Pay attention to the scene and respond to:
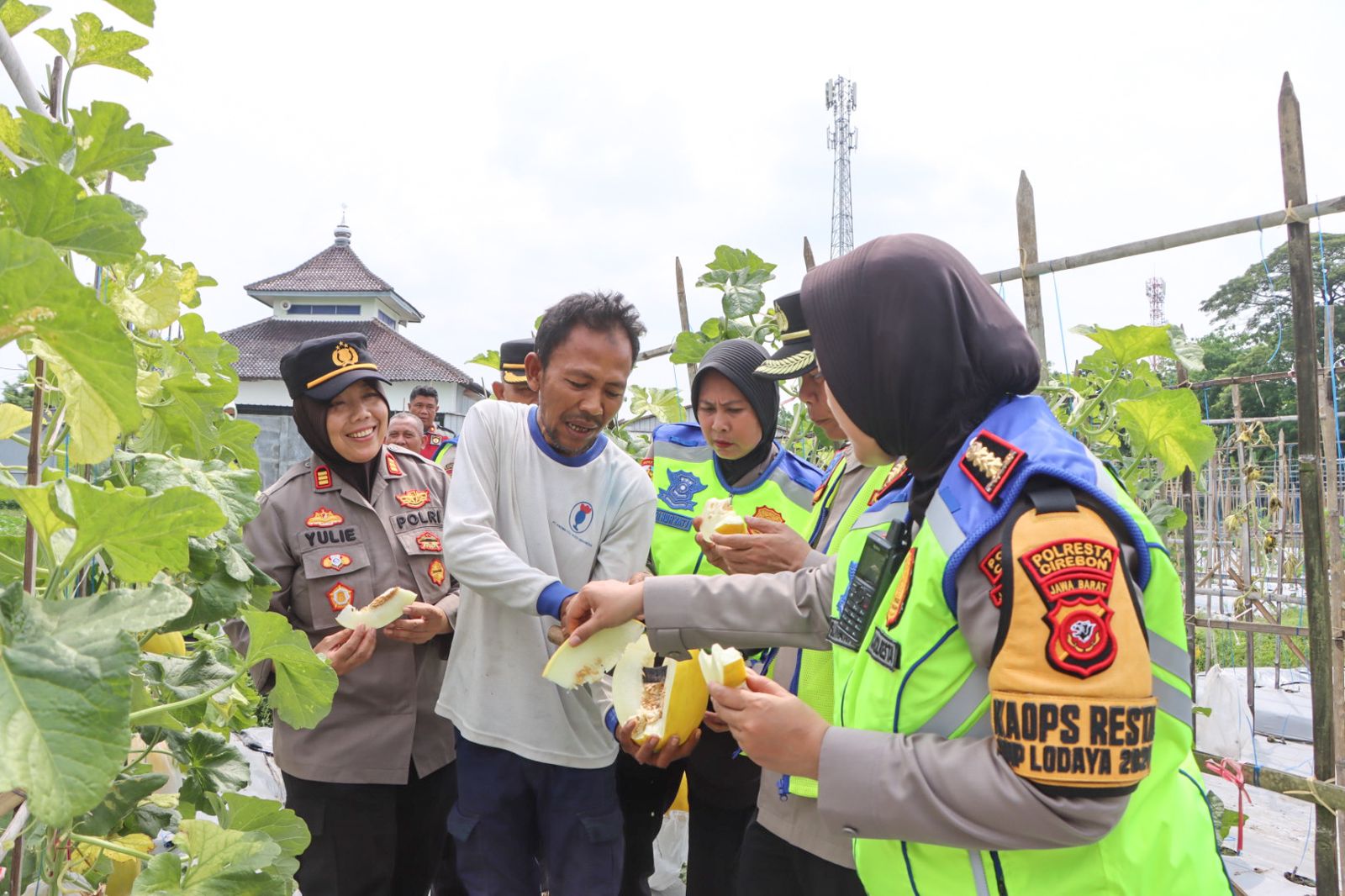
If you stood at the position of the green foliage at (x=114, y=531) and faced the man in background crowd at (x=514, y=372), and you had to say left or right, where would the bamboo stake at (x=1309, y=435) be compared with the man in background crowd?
right

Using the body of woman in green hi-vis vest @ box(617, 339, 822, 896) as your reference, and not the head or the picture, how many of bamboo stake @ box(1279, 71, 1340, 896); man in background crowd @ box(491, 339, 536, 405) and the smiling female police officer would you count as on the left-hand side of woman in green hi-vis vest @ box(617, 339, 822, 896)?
1

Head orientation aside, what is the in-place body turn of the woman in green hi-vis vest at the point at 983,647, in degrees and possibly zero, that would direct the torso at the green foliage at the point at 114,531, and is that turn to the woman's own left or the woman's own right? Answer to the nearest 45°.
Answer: approximately 45° to the woman's own left

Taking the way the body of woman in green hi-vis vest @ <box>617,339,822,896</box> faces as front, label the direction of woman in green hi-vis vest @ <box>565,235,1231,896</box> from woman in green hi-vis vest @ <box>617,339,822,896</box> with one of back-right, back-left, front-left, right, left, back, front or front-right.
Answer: front

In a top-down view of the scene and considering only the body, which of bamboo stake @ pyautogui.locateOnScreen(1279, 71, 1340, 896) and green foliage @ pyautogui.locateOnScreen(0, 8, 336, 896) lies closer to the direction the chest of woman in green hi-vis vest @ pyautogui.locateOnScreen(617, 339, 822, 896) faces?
the green foliage

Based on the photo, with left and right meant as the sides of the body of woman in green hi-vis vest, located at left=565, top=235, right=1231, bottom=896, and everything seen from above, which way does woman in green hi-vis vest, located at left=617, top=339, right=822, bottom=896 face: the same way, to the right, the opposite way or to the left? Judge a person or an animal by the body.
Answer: to the left

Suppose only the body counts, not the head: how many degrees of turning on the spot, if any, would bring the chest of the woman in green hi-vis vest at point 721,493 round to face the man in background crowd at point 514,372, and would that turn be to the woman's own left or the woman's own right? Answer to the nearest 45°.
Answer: approximately 135° to the woman's own right

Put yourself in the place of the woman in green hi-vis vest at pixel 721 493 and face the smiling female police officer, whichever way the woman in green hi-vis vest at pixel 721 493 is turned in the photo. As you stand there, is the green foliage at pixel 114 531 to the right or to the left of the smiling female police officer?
left

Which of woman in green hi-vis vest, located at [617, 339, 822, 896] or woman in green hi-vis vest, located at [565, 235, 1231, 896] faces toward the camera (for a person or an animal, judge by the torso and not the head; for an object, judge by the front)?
woman in green hi-vis vest, located at [617, 339, 822, 896]

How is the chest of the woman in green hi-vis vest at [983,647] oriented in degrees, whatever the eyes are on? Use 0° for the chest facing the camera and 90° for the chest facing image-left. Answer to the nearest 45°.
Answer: approximately 90°

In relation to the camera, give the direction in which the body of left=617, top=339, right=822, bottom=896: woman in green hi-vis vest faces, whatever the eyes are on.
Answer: toward the camera

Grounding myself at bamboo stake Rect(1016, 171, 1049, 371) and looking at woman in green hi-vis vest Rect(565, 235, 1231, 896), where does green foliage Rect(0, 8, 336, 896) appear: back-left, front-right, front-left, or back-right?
front-right

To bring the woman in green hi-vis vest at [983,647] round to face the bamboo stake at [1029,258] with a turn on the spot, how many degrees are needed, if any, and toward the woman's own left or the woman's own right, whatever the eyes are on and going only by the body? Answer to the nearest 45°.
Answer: approximately 90° to the woman's own right

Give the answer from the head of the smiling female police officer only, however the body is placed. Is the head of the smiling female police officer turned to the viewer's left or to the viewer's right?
to the viewer's right

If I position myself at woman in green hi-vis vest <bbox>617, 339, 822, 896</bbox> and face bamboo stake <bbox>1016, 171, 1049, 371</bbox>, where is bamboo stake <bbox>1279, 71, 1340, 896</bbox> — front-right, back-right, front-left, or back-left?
front-right
